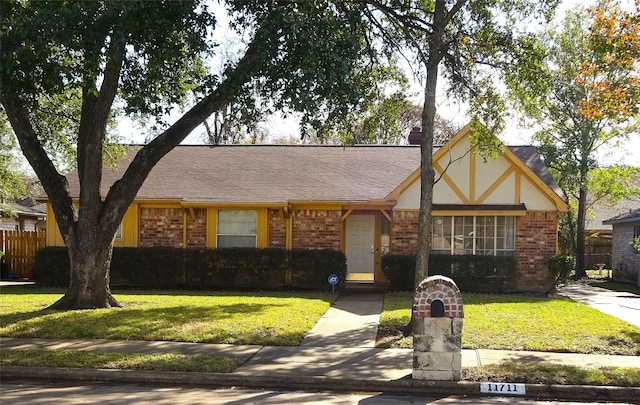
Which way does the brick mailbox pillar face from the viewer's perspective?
toward the camera

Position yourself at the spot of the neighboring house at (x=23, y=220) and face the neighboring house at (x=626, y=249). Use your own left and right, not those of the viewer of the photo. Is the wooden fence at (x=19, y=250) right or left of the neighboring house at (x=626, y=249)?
right

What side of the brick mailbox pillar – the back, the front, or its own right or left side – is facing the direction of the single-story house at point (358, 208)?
back

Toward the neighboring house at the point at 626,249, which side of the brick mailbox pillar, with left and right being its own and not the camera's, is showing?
back

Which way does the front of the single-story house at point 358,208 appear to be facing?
toward the camera

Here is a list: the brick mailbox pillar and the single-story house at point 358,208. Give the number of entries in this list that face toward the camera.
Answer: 2

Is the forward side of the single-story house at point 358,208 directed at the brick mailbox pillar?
yes

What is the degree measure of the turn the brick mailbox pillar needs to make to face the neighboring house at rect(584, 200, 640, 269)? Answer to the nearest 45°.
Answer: approximately 180°

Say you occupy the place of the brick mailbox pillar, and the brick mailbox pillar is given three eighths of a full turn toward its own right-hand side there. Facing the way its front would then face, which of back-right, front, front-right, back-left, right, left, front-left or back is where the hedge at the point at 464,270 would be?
front-right

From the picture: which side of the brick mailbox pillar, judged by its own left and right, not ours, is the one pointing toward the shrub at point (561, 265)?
back

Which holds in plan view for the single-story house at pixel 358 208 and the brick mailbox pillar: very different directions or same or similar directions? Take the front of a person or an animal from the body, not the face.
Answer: same or similar directions

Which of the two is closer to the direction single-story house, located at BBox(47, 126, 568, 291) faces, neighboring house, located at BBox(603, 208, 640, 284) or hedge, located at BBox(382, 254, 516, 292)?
the hedge

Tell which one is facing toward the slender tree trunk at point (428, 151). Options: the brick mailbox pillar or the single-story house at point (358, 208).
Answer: the single-story house

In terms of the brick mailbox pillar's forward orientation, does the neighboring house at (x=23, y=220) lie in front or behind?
behind

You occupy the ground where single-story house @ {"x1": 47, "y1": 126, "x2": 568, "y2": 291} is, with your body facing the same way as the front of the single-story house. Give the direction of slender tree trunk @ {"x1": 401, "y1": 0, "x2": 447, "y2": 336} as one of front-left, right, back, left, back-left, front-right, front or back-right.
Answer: front

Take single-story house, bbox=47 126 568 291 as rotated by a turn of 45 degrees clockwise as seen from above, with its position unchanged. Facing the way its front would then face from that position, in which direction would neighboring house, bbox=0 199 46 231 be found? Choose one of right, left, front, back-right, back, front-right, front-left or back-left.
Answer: right
